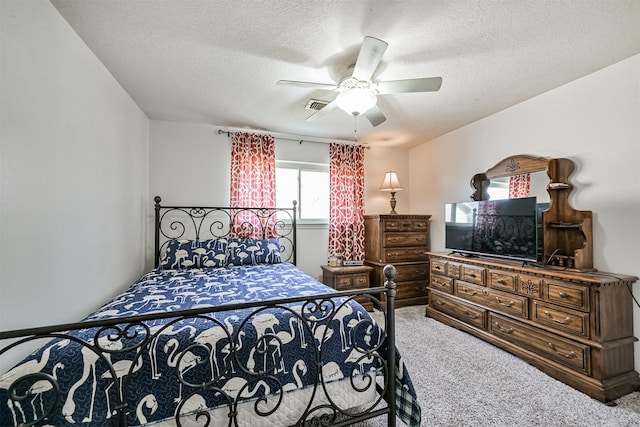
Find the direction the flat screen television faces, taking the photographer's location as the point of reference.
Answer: facing the viewer and to the left of the viewer

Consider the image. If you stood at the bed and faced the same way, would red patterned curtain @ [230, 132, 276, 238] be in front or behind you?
behind

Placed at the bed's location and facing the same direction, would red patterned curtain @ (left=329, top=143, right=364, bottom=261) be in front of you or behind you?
behind

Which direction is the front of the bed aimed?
toward the camera

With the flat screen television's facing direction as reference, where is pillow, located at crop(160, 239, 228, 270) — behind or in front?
in front

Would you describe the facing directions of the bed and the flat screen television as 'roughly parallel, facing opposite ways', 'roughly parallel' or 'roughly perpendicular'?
roughly perpendicular

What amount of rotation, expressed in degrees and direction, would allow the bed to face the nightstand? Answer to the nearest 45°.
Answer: approximately 135° to its left

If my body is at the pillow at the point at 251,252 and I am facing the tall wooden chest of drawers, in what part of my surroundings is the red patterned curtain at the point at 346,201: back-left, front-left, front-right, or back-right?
front-left

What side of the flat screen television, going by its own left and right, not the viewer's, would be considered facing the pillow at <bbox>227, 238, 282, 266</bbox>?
front

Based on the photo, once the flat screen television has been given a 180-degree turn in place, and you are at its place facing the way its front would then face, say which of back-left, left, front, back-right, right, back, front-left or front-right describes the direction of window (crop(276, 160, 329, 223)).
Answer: back-left

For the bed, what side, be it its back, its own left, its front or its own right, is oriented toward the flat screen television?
left

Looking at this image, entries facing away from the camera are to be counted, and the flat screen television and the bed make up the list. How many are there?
0

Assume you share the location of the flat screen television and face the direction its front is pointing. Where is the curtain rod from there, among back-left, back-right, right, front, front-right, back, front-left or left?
front-right

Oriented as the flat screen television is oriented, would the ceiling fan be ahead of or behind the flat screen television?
ahead

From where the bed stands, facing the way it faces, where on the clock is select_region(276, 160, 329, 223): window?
The window is roughly at 7 o'clock from the bed.
